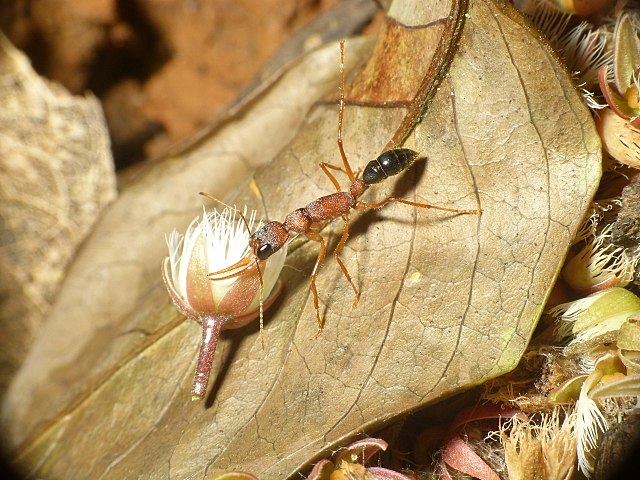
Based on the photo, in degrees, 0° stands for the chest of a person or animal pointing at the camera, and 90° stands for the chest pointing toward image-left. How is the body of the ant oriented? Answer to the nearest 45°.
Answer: approximately 45°

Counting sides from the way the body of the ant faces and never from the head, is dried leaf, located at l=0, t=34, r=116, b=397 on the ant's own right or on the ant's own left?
on the ant's own right
